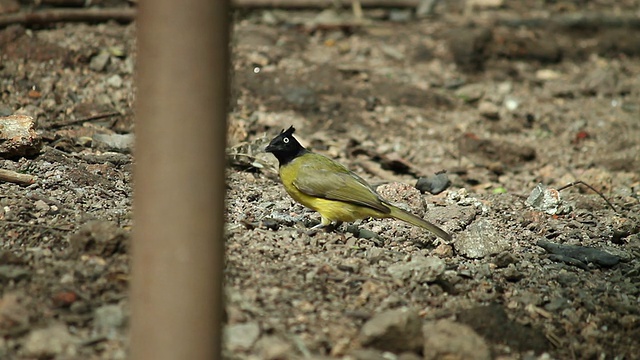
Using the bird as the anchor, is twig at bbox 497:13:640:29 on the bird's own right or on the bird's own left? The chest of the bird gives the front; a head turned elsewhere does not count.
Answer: on the bird's own right

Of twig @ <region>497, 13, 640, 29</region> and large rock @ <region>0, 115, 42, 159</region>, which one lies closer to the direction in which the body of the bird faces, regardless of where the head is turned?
the large rock

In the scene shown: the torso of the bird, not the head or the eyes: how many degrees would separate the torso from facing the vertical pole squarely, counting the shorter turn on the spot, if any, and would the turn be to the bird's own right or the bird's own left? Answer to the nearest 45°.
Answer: approximately 90° to the bird's own left

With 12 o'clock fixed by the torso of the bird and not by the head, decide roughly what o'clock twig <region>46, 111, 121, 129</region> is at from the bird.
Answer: The twig is roughly at 1 o'clock from the bird.

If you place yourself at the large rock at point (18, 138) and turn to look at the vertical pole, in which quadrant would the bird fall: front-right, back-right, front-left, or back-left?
front-left

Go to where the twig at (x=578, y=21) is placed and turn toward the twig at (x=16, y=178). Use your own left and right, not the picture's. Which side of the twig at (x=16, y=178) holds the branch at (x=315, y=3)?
right

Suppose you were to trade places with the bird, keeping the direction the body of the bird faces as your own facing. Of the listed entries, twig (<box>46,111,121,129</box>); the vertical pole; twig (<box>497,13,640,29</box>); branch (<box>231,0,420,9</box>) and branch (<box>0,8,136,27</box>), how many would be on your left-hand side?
1

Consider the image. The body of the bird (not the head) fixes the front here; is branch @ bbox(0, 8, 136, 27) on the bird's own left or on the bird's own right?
on the bird's own right

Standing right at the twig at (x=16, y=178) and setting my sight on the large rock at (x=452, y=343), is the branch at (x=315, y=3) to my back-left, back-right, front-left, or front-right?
back-left

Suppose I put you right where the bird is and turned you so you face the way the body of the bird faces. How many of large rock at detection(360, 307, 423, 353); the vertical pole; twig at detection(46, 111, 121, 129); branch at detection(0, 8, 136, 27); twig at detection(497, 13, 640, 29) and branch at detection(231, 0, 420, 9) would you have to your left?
2

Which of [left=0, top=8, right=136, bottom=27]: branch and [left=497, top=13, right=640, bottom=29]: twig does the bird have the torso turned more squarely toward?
the branch

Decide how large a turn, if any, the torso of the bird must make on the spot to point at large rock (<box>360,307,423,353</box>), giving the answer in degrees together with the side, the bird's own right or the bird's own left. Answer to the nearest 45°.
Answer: approximately 90° to the bird's own left

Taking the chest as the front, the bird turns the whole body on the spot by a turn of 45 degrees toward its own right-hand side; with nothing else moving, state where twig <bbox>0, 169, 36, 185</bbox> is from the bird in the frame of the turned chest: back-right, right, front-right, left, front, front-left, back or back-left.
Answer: front-left

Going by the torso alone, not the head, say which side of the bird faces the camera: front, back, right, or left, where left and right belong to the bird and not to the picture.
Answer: left

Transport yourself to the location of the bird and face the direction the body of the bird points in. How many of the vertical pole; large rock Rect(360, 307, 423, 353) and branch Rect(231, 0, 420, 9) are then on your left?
2

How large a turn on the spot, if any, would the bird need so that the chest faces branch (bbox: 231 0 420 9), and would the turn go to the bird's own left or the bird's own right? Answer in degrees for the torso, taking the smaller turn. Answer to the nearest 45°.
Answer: approximately 90° to the bird's own right

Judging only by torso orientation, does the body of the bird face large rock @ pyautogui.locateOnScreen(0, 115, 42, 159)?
yes
